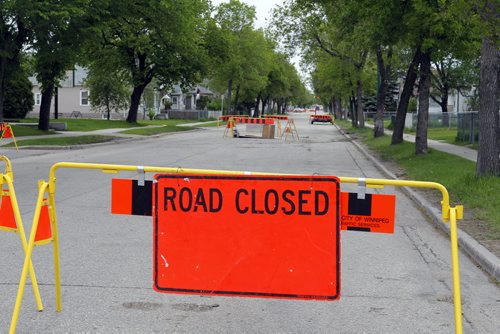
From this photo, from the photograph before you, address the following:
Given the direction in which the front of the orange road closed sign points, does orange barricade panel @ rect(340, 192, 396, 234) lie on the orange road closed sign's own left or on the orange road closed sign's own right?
on the orange road closed sign's own left

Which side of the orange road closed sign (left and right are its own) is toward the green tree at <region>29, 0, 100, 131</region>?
back

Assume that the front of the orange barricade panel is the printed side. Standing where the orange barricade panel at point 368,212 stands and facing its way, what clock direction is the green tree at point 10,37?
The green tree is roughly at 5 o'clock from the orange barricade panel.

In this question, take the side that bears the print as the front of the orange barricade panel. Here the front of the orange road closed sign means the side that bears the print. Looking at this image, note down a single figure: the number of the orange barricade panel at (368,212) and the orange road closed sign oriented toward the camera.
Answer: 2

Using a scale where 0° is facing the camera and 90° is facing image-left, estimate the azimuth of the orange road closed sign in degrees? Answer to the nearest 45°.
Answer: approximately 0°

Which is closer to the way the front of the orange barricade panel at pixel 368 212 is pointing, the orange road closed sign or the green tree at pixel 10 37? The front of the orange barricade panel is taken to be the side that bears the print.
the orange road closed sign

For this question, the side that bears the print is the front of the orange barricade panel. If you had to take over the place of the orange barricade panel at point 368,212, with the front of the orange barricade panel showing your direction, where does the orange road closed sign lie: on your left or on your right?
on your right

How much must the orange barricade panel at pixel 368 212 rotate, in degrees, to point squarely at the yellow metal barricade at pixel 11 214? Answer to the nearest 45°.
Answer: approximately 90° to its right

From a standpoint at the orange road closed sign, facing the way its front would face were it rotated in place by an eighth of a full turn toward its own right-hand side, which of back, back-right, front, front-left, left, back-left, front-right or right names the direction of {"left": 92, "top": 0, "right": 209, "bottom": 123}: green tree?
back-right

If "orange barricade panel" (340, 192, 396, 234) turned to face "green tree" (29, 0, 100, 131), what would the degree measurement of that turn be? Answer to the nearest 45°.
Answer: approximately 135° to its right
